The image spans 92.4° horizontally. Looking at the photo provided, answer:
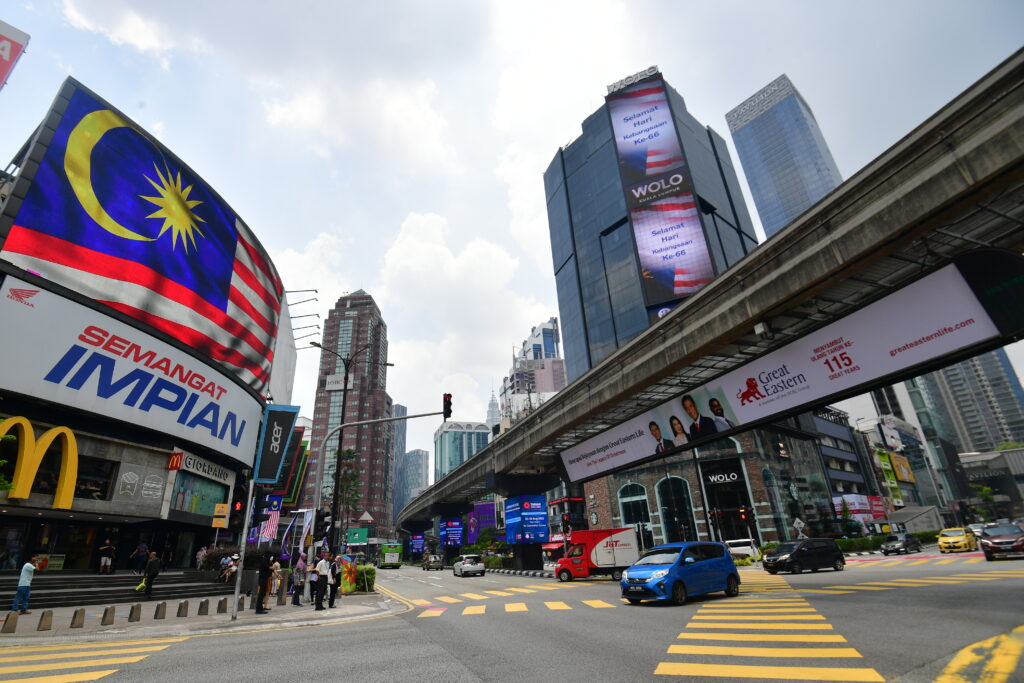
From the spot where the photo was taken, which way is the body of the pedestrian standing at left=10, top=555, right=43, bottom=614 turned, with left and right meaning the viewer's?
facing to the right of the viewer

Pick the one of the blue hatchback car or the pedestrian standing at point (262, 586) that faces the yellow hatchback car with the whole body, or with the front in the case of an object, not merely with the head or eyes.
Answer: the pedestrian standing

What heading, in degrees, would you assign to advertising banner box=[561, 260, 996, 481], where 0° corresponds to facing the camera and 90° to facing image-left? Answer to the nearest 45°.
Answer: approximately 45°

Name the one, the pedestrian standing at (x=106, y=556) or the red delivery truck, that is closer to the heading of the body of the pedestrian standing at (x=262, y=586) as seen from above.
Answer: the red delivery truck

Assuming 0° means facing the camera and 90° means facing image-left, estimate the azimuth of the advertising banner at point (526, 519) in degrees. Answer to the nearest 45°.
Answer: approximately 0°

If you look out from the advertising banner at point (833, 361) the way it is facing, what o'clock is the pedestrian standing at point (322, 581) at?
The pedestrian standing is roughly at 1 o'clock from the advertising banner.
